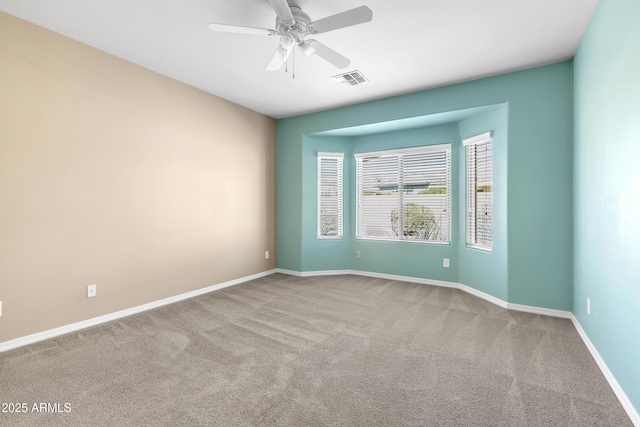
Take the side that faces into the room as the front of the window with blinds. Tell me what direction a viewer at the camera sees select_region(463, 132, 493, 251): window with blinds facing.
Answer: facing the viewer and to the left of the viewer

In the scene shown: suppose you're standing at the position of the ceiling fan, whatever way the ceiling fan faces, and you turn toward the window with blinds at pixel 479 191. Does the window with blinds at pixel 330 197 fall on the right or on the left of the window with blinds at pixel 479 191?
left

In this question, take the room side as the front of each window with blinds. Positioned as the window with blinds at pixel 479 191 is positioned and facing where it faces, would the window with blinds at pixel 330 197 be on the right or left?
on its right

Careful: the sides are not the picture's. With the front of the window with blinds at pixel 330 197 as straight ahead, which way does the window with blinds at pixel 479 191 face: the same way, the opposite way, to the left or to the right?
to the right

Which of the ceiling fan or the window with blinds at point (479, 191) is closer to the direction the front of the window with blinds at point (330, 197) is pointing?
the ceiling fan

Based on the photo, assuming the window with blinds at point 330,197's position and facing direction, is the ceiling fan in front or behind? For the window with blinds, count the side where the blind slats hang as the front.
in front

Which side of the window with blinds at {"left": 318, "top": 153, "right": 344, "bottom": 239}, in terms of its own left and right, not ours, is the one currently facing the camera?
front

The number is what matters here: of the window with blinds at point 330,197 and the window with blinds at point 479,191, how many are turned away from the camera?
0

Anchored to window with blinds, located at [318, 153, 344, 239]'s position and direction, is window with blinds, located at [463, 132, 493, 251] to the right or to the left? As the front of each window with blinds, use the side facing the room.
on its left
